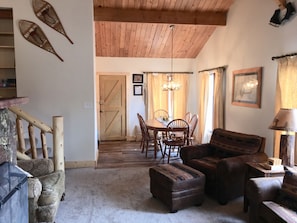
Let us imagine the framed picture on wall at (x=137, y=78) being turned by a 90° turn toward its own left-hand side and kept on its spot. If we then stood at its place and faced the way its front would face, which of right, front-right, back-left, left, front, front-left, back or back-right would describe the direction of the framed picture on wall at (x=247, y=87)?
front-right

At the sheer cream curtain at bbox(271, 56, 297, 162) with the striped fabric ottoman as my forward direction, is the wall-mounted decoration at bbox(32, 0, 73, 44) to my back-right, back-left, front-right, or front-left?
front-right

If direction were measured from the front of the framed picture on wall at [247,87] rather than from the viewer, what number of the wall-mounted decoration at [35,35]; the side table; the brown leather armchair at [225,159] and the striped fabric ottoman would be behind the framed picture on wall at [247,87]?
0

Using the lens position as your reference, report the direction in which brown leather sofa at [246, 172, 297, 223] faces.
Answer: facing the viewer and to the left of the viewer

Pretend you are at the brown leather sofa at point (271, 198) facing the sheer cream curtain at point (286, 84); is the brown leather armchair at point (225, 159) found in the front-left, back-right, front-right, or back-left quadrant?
front-left

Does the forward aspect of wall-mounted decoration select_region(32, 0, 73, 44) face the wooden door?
no

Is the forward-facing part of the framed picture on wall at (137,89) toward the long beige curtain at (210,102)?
no

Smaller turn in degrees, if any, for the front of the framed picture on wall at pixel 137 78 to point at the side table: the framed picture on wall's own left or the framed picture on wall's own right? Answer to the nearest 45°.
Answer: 0° — it already faces it

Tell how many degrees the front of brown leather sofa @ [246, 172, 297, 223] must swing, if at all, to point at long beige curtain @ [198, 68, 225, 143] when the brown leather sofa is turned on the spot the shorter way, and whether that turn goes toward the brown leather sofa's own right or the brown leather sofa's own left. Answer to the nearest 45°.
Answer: approximately 90° to the brown leather sofa's own right

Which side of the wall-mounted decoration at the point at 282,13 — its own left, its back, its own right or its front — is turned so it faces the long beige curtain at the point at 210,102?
right

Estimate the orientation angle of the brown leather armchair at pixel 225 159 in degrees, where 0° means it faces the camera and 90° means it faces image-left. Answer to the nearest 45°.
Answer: approximately 45°

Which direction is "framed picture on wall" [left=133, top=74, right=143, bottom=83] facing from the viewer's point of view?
toward the camera

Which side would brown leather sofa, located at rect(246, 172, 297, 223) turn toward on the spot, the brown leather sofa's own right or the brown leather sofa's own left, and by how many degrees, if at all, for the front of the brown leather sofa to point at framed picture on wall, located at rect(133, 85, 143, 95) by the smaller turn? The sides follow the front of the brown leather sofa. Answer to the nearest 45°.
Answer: approximately 90° to the brown leather sofa's own right

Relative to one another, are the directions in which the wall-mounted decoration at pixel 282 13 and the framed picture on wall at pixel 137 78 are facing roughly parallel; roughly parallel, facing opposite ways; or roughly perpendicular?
roughly perpendicular

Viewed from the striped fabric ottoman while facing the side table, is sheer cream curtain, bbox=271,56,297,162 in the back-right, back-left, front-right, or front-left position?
front-left

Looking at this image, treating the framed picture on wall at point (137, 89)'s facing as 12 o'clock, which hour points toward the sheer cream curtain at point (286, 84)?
The sheer cream curtain is roughly at 11 o'clock from the framed picture on wall.

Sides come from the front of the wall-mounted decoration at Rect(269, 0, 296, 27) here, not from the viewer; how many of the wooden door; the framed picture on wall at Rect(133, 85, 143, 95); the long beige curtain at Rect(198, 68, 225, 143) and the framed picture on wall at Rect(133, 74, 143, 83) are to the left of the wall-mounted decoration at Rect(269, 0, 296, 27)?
0

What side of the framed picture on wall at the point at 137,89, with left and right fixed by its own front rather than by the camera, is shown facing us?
front

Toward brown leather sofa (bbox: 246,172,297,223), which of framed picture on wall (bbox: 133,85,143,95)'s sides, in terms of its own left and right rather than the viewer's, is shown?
front

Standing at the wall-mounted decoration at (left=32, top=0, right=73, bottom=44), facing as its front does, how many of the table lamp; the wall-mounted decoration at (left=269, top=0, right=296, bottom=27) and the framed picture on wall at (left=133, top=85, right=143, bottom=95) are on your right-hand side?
0
